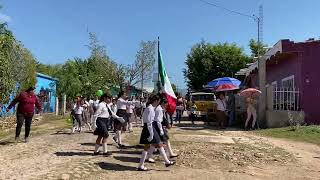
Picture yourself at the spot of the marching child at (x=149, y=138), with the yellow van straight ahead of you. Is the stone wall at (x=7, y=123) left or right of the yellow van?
left

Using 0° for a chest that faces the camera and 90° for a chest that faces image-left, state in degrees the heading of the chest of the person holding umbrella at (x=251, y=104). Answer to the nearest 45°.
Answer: approximately 45°

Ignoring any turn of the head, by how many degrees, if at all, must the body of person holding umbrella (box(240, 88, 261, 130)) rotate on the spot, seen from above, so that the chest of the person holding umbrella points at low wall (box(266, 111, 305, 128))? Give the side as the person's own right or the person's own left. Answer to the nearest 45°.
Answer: approximately 135° to the person's own left

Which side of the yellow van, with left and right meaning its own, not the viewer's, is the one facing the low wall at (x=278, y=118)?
left

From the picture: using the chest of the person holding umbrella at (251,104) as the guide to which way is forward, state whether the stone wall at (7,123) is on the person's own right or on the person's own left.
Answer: on the person's own right

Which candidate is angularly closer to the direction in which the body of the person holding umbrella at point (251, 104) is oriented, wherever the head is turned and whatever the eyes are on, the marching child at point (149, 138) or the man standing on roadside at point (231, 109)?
the marching child

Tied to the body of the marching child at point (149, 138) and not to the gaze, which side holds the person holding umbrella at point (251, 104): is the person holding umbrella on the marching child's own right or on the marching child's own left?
on the marching child's own left

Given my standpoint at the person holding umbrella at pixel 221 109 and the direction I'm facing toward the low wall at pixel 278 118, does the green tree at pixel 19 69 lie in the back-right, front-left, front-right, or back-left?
back-left
